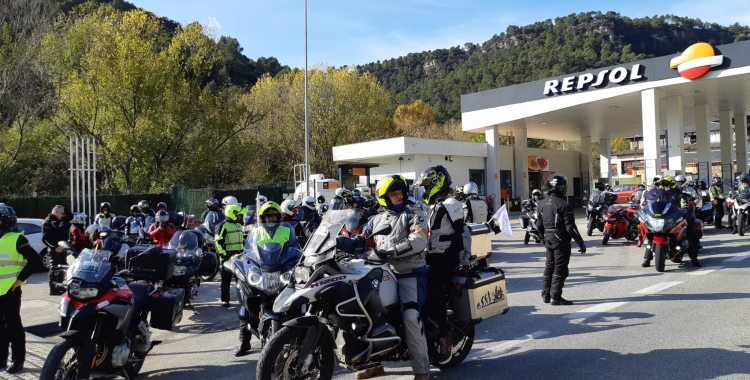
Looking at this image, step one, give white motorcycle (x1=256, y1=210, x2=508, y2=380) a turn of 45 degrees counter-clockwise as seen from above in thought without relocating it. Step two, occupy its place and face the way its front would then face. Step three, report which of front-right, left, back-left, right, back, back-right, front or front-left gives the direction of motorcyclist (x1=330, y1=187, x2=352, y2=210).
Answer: back

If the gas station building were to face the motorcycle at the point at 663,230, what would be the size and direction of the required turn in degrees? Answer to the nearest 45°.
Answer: approximately 45° to its left

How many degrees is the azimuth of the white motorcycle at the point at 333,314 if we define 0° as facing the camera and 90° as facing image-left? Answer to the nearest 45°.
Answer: approximately 45°

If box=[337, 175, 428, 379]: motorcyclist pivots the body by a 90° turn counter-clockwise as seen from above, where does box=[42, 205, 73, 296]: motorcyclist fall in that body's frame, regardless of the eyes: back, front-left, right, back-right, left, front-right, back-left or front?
back

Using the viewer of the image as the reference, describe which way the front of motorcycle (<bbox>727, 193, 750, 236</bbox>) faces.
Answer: facing the viewer

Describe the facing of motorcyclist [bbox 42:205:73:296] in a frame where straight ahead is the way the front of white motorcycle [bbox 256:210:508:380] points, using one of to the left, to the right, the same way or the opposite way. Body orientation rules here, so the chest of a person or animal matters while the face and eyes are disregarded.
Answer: the opposite way

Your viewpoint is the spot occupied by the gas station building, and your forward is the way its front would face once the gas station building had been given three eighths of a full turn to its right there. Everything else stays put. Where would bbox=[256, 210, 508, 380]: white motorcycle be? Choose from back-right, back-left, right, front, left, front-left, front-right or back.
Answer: back

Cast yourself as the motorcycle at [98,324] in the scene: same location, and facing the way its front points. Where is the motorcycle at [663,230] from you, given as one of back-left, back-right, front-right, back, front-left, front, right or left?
back-left

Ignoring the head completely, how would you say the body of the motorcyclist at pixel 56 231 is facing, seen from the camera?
to the viewer's right

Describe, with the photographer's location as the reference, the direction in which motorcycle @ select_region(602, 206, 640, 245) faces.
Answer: facing the viewer and to the left of the viewer

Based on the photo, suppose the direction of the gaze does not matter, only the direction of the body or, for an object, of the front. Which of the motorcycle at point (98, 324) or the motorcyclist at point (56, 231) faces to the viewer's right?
the motorcyclist
